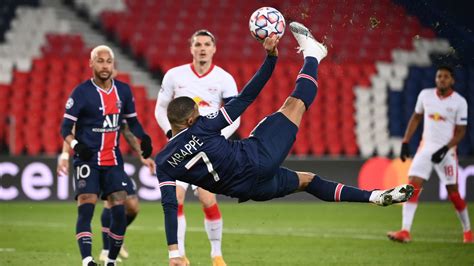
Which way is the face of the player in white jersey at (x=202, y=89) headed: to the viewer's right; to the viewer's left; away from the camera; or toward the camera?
toward the camera

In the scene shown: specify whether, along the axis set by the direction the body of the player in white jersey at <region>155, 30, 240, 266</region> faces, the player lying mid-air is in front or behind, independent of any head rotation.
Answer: in front

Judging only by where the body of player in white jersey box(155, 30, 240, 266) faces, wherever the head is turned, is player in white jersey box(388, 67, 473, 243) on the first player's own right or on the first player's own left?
on the first player's own left

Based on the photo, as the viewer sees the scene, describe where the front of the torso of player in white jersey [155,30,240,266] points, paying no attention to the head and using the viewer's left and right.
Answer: facing the viewer

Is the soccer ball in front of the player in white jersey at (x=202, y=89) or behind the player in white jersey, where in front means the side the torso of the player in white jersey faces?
in front

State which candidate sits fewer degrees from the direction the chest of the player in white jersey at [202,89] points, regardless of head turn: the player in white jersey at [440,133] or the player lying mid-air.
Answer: the player lying mid-air
